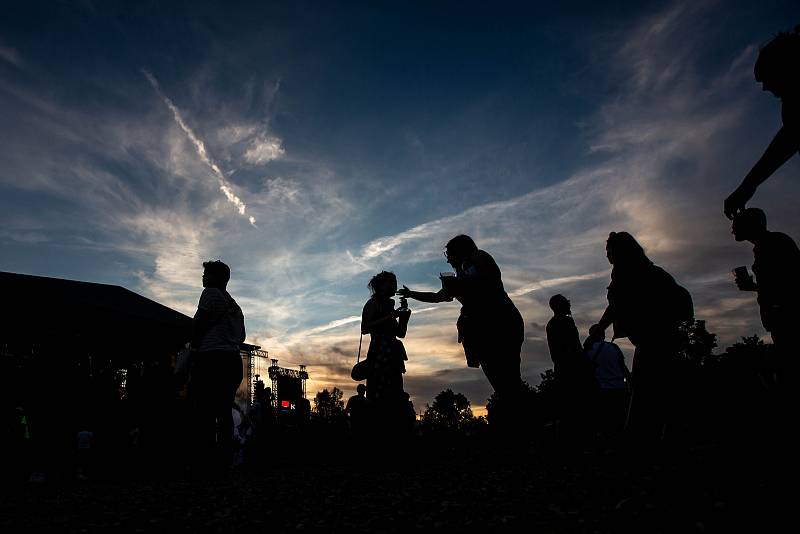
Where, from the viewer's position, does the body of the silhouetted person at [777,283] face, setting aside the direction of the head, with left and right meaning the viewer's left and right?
facing to the left of the viewer

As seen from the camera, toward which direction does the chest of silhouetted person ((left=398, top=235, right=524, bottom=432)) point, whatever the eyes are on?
to the viewer's left

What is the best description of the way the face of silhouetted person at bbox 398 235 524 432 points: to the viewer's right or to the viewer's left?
to the viewer's left

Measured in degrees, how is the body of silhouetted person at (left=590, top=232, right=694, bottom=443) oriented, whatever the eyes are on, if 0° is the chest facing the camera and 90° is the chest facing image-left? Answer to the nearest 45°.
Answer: approximately 90°

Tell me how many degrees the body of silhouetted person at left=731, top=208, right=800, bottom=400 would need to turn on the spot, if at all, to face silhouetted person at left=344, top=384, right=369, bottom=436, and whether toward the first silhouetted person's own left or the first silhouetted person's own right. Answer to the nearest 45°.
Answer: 0° — they already face them

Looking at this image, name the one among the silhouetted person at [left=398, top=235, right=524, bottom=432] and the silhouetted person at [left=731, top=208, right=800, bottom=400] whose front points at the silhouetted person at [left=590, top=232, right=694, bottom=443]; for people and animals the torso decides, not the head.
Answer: the silhouetted person at [left=731, top=208, right=800, bottom=400]
